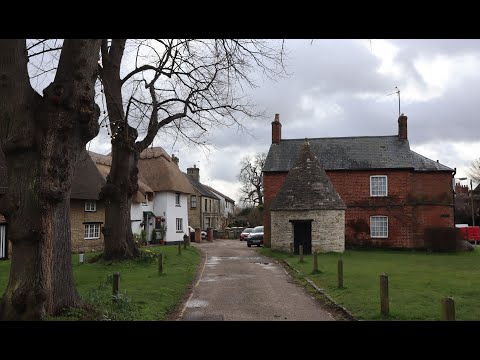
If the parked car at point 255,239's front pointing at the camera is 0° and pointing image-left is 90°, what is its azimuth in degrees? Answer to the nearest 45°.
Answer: approximately 45°

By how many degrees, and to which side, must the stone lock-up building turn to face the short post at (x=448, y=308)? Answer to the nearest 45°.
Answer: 0° — it already faces it

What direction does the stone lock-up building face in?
toward the camera

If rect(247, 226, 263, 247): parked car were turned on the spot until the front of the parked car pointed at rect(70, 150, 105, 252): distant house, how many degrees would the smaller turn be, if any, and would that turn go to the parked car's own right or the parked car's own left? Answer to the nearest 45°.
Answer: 0° — it already faces it

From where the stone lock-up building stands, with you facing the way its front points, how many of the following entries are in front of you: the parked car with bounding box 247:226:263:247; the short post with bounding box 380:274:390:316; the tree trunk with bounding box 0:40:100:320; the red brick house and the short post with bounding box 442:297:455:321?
3

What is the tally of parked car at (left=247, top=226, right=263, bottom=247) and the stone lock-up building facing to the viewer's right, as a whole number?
0

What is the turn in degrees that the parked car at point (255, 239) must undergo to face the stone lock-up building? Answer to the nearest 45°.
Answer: approximately 45° to its left

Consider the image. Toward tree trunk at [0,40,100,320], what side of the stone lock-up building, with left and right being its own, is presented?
front

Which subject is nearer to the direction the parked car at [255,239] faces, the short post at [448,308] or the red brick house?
the short post
